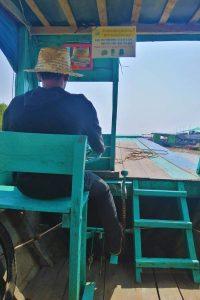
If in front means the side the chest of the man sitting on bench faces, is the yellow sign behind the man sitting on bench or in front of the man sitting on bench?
in front

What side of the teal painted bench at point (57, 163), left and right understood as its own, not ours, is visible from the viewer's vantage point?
back

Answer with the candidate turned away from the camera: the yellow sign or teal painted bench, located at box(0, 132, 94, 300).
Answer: the teal painted bench

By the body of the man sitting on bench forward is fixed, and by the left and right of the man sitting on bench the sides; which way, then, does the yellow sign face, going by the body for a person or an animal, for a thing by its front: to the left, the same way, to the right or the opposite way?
the opposite way

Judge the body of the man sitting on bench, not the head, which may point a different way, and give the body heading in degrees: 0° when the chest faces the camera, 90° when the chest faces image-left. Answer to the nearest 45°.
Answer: approximately 180°

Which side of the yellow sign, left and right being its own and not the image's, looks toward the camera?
front

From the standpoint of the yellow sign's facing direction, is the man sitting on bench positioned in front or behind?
in front

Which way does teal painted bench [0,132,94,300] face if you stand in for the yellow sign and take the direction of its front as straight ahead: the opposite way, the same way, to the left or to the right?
the opposite way

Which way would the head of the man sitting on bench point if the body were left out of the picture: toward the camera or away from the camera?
away from the camera
